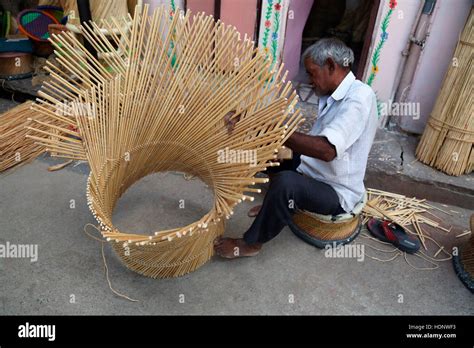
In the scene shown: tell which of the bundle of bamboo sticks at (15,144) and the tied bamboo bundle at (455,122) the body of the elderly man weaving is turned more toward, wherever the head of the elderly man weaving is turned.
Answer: the bundle of bamboo sticks

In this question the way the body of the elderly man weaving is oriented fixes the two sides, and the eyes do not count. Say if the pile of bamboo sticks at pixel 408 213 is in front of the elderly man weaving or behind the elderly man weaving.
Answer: behind

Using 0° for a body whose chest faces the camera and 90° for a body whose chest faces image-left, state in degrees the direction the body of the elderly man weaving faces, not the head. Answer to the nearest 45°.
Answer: approximately 90°

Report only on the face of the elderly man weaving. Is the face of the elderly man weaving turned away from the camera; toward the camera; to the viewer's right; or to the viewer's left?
to the viewer's left

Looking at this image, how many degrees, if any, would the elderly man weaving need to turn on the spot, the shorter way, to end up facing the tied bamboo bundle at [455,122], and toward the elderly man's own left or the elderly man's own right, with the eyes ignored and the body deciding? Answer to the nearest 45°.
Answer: approximately 135° to the elderly man's own right
